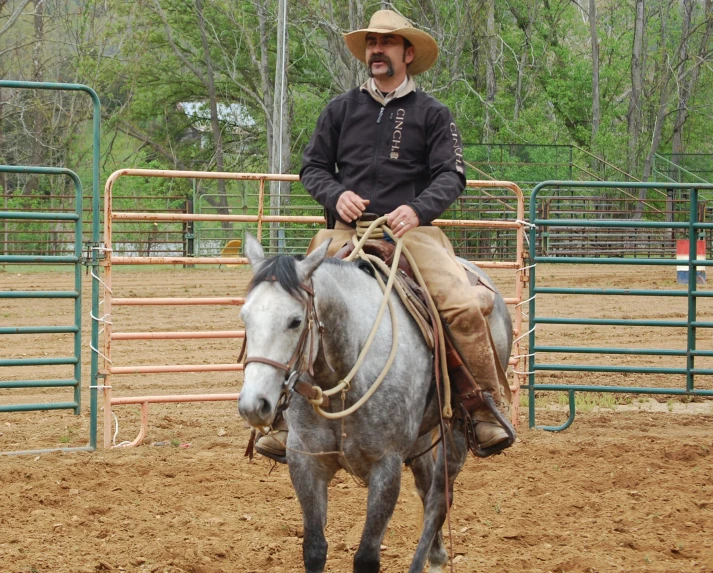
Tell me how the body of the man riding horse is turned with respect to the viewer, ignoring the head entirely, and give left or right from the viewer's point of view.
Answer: facing the viewer

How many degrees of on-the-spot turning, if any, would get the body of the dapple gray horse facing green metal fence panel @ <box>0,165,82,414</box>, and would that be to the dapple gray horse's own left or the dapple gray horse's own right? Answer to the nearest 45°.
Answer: approximately 90° to the dapple gray horse's own right

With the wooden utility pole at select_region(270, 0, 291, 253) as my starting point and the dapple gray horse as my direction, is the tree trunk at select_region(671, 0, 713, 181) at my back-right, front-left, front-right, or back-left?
back-left

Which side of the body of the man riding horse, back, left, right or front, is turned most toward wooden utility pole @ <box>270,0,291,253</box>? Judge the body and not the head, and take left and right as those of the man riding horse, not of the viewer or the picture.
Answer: back

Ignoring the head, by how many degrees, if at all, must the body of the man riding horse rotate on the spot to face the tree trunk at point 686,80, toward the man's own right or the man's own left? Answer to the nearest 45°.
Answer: approximately 180°

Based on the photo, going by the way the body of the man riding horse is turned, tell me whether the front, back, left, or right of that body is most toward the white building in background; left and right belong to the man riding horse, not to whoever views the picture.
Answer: back

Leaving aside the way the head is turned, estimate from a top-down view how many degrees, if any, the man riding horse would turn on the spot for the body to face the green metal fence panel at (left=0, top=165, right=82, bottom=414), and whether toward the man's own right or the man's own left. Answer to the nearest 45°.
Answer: approximately 135° to the man's own right

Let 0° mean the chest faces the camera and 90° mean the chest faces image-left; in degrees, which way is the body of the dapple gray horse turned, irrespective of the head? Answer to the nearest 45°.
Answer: approximately 45°
